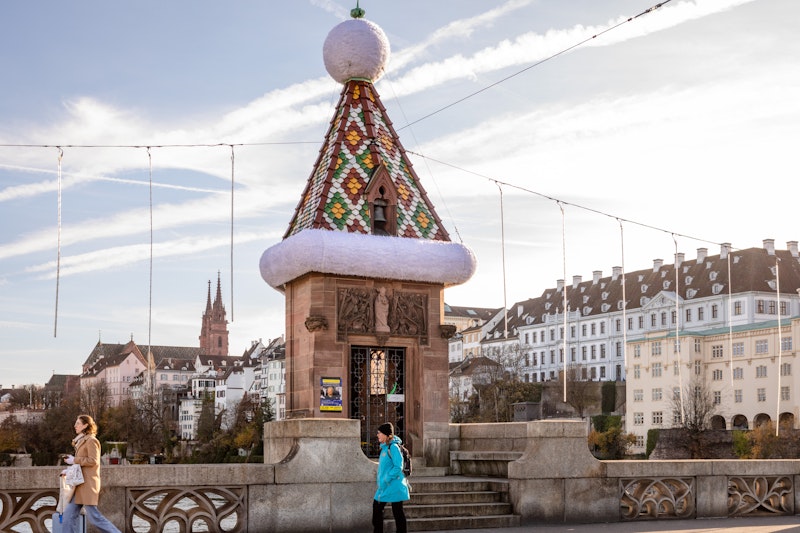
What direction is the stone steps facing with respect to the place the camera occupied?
facing the viewer

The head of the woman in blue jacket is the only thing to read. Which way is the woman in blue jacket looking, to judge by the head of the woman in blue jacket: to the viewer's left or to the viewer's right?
to the viewer's left

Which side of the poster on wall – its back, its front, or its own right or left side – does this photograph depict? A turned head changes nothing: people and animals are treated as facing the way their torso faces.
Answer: front

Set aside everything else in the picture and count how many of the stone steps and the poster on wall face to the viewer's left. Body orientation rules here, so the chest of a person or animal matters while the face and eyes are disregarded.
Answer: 0

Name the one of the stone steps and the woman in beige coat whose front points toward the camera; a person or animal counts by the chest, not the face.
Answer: the stone steps

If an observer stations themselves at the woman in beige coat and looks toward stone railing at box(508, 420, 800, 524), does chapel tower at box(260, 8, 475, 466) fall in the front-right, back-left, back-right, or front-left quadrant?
front-left
